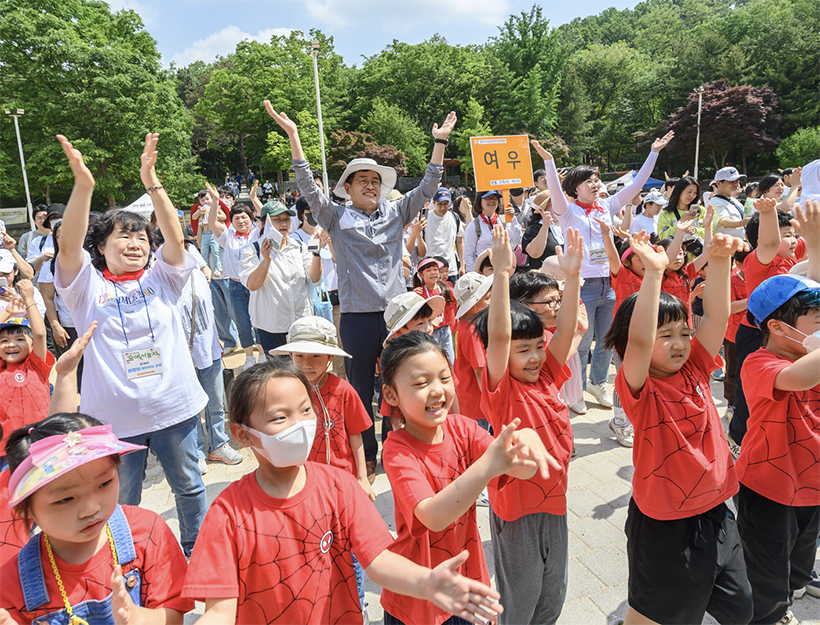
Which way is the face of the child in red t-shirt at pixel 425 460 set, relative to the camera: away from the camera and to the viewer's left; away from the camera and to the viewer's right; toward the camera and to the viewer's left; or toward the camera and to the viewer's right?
toward the camera and to the viewer's right

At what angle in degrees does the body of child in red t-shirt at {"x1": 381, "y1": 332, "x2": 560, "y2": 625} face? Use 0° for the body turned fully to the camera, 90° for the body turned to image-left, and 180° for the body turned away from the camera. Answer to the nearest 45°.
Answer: approximately 315°

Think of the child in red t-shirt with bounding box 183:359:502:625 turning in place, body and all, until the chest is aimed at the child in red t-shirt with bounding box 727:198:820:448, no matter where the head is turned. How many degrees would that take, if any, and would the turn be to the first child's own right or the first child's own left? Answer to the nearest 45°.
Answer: approximately 90° to the first child's own left

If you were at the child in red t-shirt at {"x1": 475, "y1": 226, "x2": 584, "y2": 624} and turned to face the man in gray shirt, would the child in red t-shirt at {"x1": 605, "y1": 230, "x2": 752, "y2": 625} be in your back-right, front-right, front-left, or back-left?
back-right

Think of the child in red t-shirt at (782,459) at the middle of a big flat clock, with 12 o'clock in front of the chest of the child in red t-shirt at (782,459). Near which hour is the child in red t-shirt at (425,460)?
the child in red t-shirt at (425,460) is roughly at 3 o'clock from the child in red t-shirt at (782,459).

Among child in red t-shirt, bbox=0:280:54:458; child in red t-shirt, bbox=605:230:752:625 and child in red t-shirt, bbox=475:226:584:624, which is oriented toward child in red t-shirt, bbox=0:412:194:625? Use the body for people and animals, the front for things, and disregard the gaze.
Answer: child in red t-shirt, bbox=0:280:54:458

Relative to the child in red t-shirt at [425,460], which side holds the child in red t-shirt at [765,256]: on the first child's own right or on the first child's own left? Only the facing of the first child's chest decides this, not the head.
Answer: on the first child's own left

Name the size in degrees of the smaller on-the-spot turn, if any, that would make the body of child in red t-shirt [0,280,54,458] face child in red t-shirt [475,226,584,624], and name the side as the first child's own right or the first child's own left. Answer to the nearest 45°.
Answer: approximately 45° to the first child's own left

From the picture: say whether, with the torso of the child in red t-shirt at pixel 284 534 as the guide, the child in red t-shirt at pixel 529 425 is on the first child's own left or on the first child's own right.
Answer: on the first child's own left
